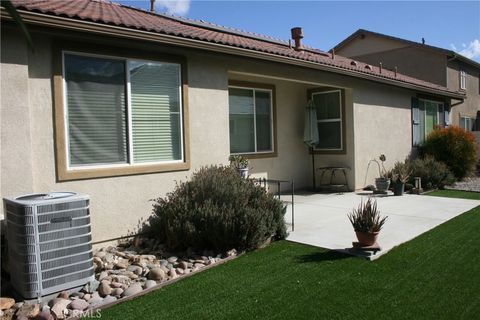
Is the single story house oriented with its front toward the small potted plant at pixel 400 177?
no

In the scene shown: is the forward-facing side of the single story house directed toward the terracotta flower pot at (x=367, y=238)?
no
